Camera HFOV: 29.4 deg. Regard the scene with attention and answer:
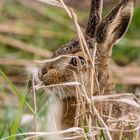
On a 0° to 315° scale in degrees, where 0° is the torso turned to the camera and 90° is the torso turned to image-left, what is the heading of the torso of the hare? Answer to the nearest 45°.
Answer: approximately 90°
